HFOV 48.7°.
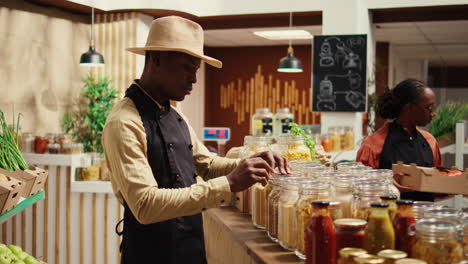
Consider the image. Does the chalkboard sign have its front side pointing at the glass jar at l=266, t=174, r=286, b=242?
yes

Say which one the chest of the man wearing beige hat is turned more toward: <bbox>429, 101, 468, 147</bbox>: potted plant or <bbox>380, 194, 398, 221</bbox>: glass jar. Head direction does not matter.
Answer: the glass jar

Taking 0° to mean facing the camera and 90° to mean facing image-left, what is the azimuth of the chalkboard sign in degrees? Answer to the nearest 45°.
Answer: approximately 0°

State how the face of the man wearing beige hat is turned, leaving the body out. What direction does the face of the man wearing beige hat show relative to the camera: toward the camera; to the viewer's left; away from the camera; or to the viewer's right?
to the viewer's right

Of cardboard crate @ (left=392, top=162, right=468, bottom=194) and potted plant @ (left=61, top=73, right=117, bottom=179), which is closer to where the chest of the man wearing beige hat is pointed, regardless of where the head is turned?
the cardboard crate

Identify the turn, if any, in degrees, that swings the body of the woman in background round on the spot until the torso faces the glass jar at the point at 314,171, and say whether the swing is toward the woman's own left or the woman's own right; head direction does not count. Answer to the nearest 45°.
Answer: approximately 45° to the woman's own right

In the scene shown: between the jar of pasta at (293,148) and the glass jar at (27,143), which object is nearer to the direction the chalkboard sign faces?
the jar of pasta

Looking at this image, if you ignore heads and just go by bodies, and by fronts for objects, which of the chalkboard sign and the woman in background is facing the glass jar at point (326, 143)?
the chalkboard sign
